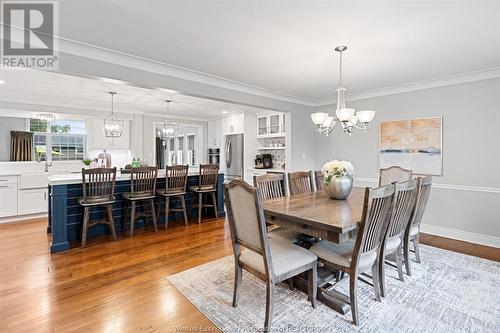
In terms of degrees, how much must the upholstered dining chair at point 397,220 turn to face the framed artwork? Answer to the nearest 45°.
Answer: approximately 45° to its right

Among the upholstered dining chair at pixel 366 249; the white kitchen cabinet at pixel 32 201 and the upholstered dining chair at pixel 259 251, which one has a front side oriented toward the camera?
the white kitchen cabinet

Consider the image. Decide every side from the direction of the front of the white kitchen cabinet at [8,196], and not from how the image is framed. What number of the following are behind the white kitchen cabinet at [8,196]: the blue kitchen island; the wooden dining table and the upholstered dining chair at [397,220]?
0

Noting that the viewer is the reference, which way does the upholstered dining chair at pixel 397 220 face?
facing away from the viewer and to the left of the viewer

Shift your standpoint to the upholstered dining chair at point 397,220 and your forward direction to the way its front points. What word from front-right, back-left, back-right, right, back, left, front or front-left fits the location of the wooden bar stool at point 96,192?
front-left

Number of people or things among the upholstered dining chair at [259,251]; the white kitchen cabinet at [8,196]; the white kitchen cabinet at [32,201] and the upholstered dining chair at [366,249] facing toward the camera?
2

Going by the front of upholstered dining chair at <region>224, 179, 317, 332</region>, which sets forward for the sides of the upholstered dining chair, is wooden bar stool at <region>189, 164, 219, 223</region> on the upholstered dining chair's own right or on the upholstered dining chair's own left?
on the upholstered dining chair's own left

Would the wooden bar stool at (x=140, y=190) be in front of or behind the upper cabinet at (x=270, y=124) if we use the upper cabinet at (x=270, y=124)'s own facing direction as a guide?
in front

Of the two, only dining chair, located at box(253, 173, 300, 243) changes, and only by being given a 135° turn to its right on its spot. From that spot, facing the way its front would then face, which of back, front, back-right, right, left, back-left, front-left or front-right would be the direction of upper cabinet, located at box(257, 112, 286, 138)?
right

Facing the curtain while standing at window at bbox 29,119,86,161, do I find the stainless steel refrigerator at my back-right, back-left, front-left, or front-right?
back-left

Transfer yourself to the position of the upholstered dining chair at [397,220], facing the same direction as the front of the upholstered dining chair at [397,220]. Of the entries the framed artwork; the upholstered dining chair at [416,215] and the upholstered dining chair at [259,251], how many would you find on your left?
1

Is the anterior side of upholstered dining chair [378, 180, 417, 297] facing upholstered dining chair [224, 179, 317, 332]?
no

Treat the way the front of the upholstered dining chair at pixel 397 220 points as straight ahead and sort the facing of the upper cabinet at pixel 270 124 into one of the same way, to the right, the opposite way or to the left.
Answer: to the left

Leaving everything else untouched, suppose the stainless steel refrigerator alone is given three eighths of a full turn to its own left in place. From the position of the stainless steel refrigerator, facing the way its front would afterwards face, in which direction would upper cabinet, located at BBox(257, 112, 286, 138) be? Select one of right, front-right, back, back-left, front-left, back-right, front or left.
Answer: front-right

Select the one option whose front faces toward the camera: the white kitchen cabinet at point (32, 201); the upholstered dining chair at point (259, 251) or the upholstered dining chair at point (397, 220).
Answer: the white kitchen cabinet

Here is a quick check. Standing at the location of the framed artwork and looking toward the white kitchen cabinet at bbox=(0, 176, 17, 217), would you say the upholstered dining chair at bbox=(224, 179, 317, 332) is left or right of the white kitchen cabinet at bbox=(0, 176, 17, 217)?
left

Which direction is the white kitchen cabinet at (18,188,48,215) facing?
toward the camera

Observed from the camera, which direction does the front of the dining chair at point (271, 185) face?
facing the viewer and to the right of the viewer

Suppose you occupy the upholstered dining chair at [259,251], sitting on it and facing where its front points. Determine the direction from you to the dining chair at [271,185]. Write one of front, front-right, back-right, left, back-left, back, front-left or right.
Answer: front-left

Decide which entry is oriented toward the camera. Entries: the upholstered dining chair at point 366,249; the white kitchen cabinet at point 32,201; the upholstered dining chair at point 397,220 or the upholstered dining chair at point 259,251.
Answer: the white kitchen cabinet

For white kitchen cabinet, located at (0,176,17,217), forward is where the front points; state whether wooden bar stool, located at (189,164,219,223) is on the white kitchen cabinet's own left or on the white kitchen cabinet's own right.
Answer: on the white kitchen cabinet's own left
